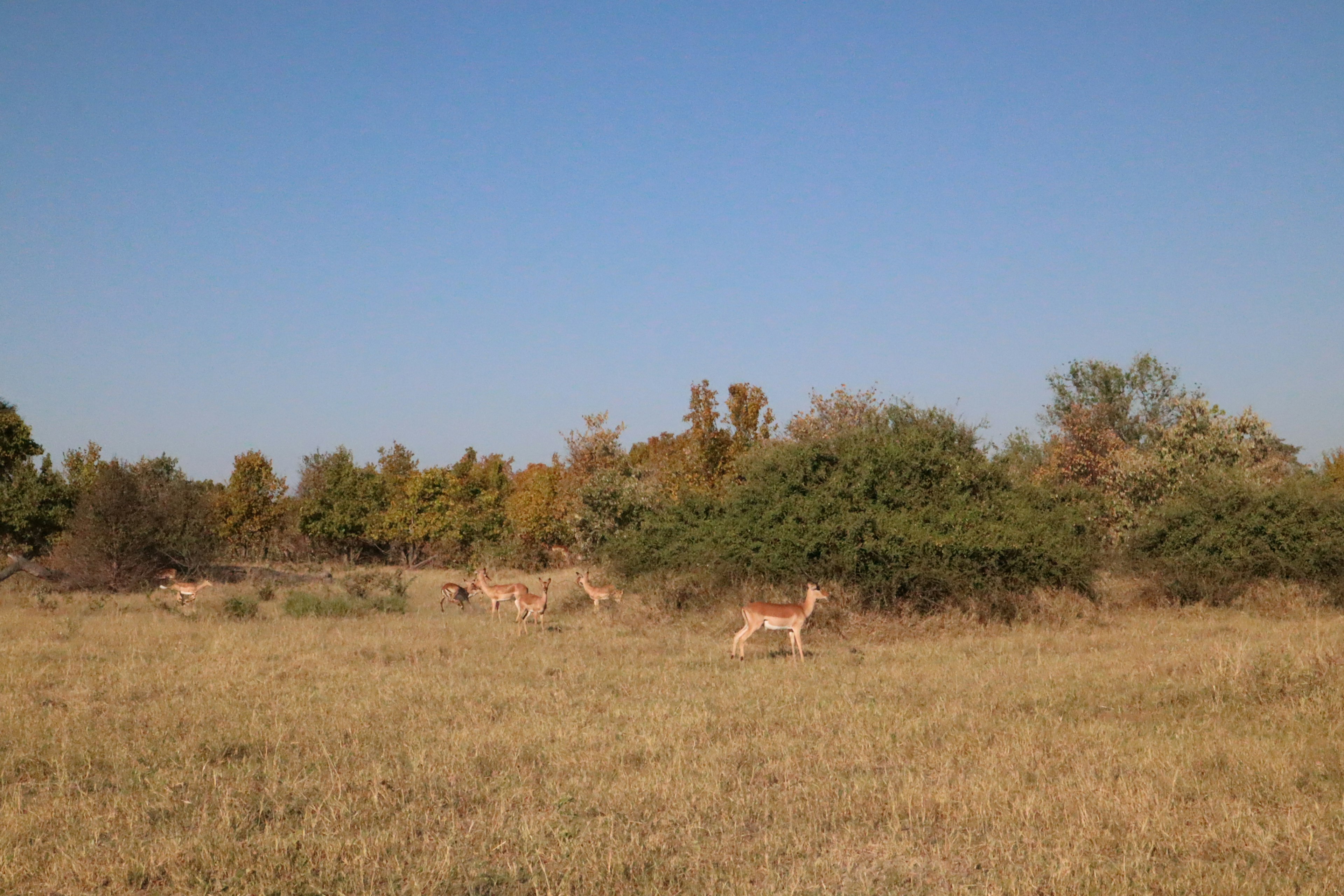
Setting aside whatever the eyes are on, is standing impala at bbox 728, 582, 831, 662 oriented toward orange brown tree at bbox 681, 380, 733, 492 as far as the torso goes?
no

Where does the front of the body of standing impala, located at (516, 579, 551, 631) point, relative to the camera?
to the viewer's right

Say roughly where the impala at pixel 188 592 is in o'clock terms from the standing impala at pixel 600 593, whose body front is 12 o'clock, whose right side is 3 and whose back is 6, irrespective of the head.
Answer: The impala is roughly at 12 o'clock from the standing impala.

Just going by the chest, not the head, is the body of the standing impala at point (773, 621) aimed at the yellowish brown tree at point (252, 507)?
no

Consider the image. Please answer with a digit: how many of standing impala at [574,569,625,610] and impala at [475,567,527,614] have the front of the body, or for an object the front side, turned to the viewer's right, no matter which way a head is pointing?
0

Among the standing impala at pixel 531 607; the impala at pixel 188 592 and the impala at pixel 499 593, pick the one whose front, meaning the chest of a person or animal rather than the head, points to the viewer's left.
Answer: the impala at pixel 499 593

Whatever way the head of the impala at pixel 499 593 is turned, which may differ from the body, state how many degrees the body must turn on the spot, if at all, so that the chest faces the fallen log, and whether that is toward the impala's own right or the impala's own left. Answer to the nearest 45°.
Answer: approximately 45° to the impala's own right

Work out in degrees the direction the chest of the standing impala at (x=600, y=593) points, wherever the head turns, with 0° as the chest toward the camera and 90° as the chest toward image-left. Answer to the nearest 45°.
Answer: approximately 90°

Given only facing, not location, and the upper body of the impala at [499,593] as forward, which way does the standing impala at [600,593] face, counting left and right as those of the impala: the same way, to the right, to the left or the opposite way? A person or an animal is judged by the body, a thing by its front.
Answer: the same way

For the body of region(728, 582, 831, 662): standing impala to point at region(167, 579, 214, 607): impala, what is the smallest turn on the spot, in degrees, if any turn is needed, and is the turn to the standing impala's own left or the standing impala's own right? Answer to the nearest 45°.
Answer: approximately 135° to the standing impala's own left

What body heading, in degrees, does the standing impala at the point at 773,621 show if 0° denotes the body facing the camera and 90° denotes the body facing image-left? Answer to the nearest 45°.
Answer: approximately 270°

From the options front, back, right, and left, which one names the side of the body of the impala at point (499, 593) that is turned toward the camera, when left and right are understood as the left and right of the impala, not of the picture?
left
